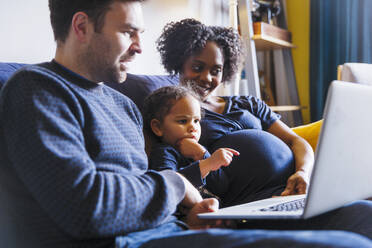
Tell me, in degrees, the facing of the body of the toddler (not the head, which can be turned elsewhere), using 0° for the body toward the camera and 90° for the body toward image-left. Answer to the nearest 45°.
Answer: approximately 315°

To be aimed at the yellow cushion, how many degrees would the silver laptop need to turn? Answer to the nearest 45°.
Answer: approximately 45° to its right

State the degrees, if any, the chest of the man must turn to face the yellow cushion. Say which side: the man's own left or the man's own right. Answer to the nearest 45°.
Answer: approximately 45° to the man's own left

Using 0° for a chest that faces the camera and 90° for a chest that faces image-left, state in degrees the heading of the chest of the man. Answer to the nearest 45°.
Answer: approximately 270°

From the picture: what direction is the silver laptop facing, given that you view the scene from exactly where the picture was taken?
facing away from the viewer and to the left of the viewer

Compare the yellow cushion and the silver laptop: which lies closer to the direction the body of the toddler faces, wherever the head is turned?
the silver laptop
